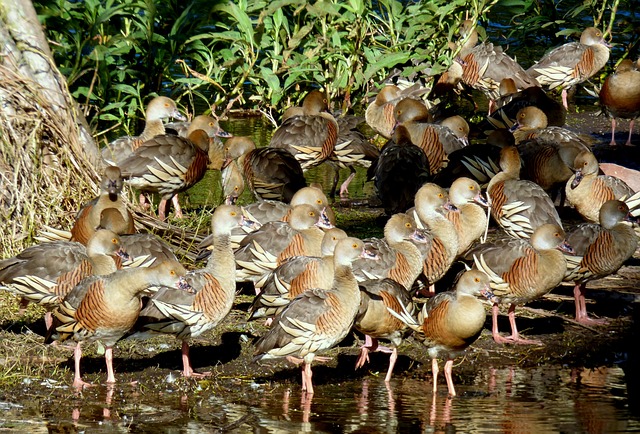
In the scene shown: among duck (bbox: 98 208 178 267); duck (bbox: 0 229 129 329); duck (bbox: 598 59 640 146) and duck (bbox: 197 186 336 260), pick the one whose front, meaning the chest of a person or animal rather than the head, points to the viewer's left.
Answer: duck (bbox: 98 208 178 267)

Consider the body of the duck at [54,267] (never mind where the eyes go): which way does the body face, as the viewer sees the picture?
to the viewer's right

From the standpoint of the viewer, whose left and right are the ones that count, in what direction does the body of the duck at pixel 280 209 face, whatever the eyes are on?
facing to the right of the viewer

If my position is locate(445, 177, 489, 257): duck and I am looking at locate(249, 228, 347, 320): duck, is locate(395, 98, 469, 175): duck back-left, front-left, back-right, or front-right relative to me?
back-right

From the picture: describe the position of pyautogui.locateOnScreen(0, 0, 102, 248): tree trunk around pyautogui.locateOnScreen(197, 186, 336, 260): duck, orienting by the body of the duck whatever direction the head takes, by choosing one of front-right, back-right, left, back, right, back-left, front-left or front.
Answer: back

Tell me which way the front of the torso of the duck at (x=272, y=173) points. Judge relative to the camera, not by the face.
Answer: to the viewer's left

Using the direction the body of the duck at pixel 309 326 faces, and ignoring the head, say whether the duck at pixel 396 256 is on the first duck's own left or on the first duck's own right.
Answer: on the first duck's own left

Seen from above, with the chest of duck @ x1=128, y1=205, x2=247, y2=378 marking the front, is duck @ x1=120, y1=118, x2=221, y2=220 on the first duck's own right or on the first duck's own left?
on the first duck's own left

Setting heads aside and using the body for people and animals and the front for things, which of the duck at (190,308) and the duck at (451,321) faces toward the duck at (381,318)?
the duck at (190,308)

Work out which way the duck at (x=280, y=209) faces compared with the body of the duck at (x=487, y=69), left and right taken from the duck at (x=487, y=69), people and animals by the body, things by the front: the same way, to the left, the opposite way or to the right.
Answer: the opposite way
